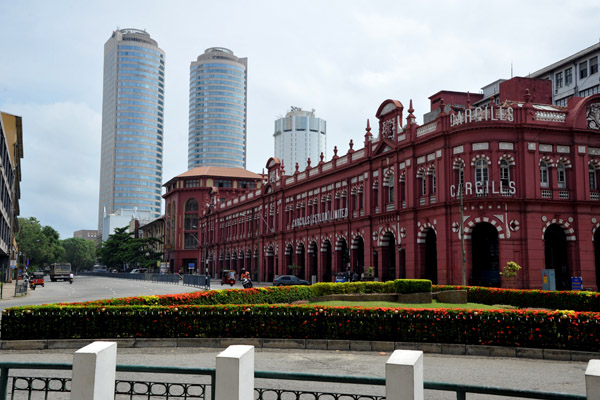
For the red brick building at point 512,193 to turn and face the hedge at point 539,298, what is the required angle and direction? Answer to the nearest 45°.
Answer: approximately 45° to its left

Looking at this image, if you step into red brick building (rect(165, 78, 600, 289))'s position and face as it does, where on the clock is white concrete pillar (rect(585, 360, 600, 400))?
The white concrete pillar is roughly at 11 o'clock from the red brick building.

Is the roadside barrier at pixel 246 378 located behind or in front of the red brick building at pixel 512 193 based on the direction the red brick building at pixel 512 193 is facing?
in front

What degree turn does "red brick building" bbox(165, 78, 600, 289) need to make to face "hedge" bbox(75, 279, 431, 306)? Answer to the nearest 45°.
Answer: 0° — it already faces it

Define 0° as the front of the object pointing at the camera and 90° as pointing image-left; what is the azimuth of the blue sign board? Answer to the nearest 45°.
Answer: approximately 0°

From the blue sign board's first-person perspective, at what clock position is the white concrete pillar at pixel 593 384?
The white concrete pillar is roughly at 12 o'clock from the blue sign board.

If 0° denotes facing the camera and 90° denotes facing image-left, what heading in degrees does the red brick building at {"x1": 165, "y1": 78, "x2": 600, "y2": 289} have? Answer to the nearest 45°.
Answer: approximately 45°

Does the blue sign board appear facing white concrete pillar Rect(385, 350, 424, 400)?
yes

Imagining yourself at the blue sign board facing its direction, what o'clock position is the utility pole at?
The utility pole is roughly at 2 o'clock from the blue sign board.

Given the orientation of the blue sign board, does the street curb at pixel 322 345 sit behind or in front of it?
in front

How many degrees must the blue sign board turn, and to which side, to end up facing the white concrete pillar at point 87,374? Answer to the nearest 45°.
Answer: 0° — it already faces it

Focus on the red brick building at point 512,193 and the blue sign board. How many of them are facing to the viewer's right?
0
